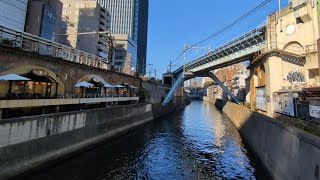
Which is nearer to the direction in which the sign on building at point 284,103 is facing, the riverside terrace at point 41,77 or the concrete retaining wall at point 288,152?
the riverside terrace

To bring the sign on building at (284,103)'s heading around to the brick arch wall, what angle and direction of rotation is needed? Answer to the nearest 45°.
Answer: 0° — it already faces it

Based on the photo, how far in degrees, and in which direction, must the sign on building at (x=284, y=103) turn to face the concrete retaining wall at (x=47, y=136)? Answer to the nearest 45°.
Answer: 0° — it already faces it

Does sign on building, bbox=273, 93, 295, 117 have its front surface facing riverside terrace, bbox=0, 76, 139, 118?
yes

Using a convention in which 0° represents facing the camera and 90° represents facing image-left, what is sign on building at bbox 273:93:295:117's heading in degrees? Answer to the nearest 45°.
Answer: approximately 45°
